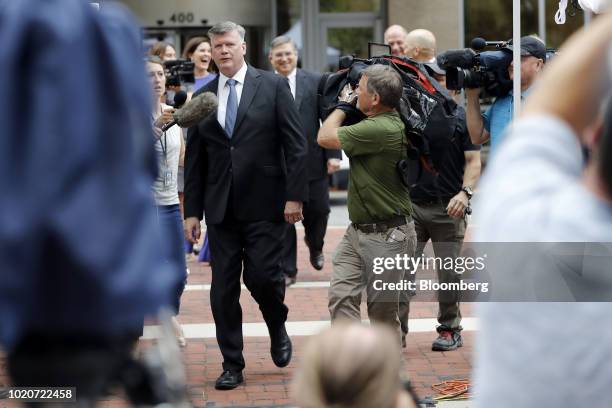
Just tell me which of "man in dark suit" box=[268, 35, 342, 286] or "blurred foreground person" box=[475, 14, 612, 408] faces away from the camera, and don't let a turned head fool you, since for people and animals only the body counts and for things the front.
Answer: the blurred foreground person

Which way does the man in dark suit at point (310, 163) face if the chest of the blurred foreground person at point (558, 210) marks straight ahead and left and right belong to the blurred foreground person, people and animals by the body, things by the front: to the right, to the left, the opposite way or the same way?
the opposite way

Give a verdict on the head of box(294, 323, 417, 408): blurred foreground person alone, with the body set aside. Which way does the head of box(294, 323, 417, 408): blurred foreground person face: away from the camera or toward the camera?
away from the camera

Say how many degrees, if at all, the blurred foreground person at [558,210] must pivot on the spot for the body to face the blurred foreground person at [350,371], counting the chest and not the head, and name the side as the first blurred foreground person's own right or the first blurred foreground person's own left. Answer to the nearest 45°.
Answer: approximately 45° to the first blurred foreground person's own left

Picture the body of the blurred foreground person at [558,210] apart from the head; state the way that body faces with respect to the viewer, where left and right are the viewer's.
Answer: facing away from the viewer

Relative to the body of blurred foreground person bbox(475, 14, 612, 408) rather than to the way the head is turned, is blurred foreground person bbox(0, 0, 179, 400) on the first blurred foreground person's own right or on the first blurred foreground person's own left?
on the first blurred foreground person's own left

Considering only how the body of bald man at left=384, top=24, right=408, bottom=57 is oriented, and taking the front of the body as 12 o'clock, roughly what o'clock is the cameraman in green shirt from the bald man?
The cameraman in green shirt is roughly at 12 o'clock from the bald man.

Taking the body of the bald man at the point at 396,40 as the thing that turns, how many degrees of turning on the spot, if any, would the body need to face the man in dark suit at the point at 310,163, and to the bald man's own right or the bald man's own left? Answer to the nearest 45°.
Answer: approximately 45° to the bald man's own right

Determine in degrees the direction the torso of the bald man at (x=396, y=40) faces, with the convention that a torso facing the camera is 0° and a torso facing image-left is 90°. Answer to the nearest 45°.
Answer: approximately 0°

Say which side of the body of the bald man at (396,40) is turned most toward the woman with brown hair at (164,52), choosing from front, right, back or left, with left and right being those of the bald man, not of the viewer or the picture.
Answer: right
